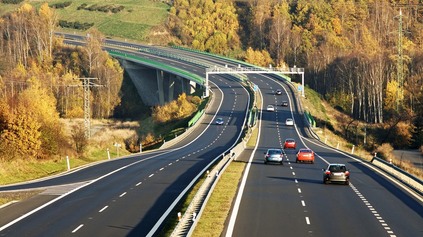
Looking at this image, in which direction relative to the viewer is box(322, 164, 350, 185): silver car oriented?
away from the camera

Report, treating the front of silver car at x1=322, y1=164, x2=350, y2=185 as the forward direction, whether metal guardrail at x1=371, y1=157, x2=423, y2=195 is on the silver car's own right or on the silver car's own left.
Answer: on the silver car's own right
